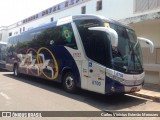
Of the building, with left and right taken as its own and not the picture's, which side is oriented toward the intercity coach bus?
front

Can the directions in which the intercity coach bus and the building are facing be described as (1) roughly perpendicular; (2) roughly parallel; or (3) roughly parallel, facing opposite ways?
roughly perpendicular

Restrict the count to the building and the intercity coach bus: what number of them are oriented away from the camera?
0

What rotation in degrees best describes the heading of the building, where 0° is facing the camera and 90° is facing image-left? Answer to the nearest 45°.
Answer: approximately 45°
